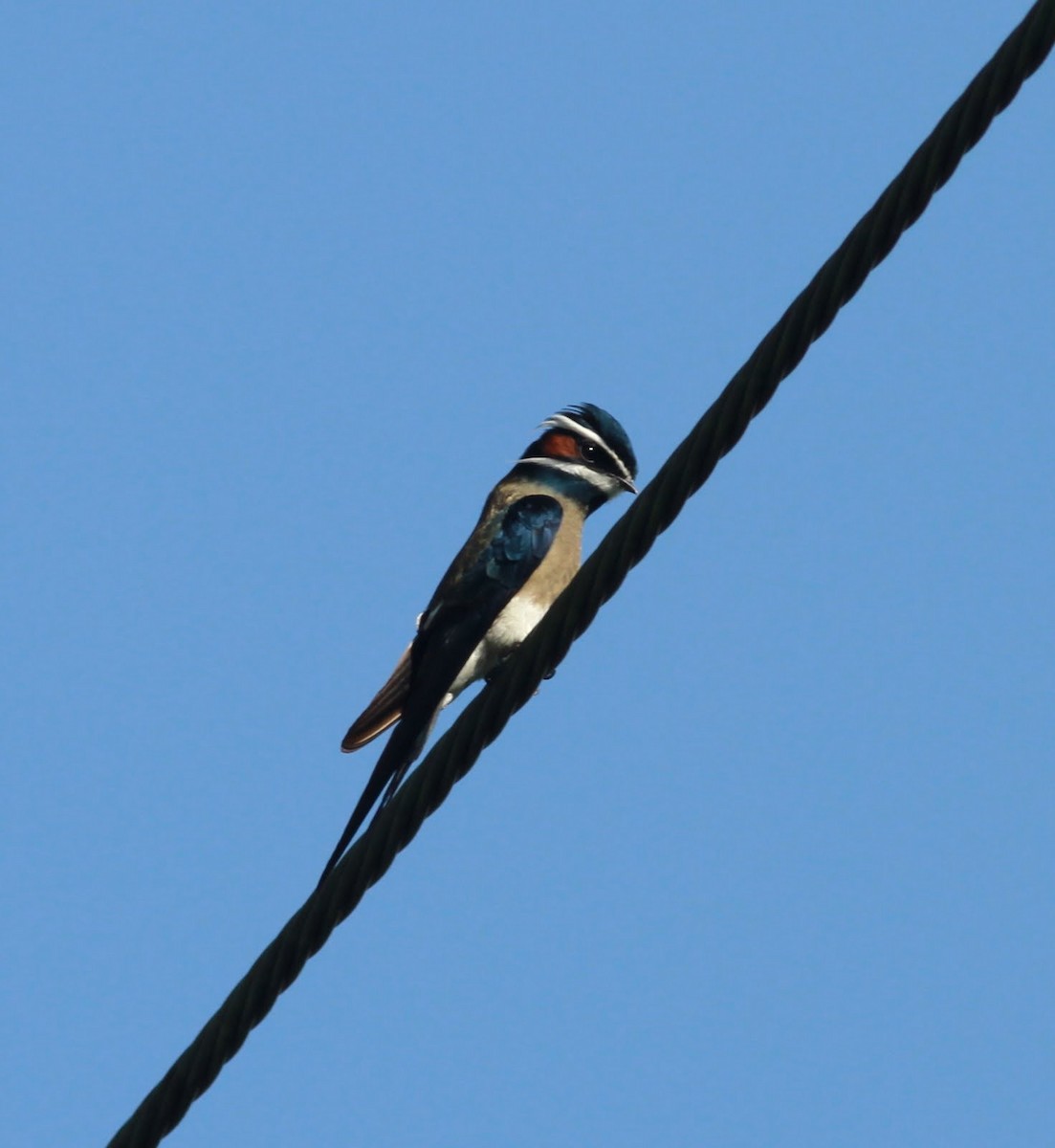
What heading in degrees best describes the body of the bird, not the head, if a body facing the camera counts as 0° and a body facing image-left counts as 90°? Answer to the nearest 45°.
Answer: approximately 270°
